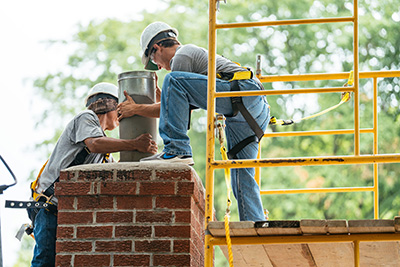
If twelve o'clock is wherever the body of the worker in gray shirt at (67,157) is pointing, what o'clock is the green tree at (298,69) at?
The green tree is roughly at 10 o'clock from the worker in gray shirt.

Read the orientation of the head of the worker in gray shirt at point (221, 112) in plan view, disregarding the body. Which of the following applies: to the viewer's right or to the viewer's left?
to the viewer's left

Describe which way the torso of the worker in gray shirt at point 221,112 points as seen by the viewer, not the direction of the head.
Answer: to the viewer's left

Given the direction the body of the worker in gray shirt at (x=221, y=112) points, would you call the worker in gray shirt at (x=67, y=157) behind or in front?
in front

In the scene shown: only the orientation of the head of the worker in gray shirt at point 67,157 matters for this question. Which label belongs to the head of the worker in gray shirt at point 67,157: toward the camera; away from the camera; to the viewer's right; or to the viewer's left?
to the viewer's right

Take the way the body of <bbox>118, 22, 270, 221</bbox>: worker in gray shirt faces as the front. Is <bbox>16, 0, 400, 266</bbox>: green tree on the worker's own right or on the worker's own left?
on the worker's own right

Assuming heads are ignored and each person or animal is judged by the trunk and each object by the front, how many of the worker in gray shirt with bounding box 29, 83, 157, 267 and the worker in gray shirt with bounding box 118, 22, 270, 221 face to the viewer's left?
1

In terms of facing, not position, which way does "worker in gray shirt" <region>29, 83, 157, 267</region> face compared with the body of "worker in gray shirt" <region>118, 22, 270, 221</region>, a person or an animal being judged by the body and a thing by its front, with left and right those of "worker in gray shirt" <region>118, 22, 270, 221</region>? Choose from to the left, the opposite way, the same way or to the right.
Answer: the opposite way

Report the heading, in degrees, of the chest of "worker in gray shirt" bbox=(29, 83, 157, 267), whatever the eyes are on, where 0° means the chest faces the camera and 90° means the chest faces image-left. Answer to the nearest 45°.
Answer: approximately 270°

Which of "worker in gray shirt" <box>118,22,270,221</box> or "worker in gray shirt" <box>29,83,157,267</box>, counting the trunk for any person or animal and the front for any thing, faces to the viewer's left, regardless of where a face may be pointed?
"worker in gray shirt" <box>118,22,270,221</box>

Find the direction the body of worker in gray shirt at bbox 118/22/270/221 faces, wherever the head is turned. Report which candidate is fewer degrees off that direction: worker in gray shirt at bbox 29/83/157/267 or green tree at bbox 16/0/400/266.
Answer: the worker in gray shirt
